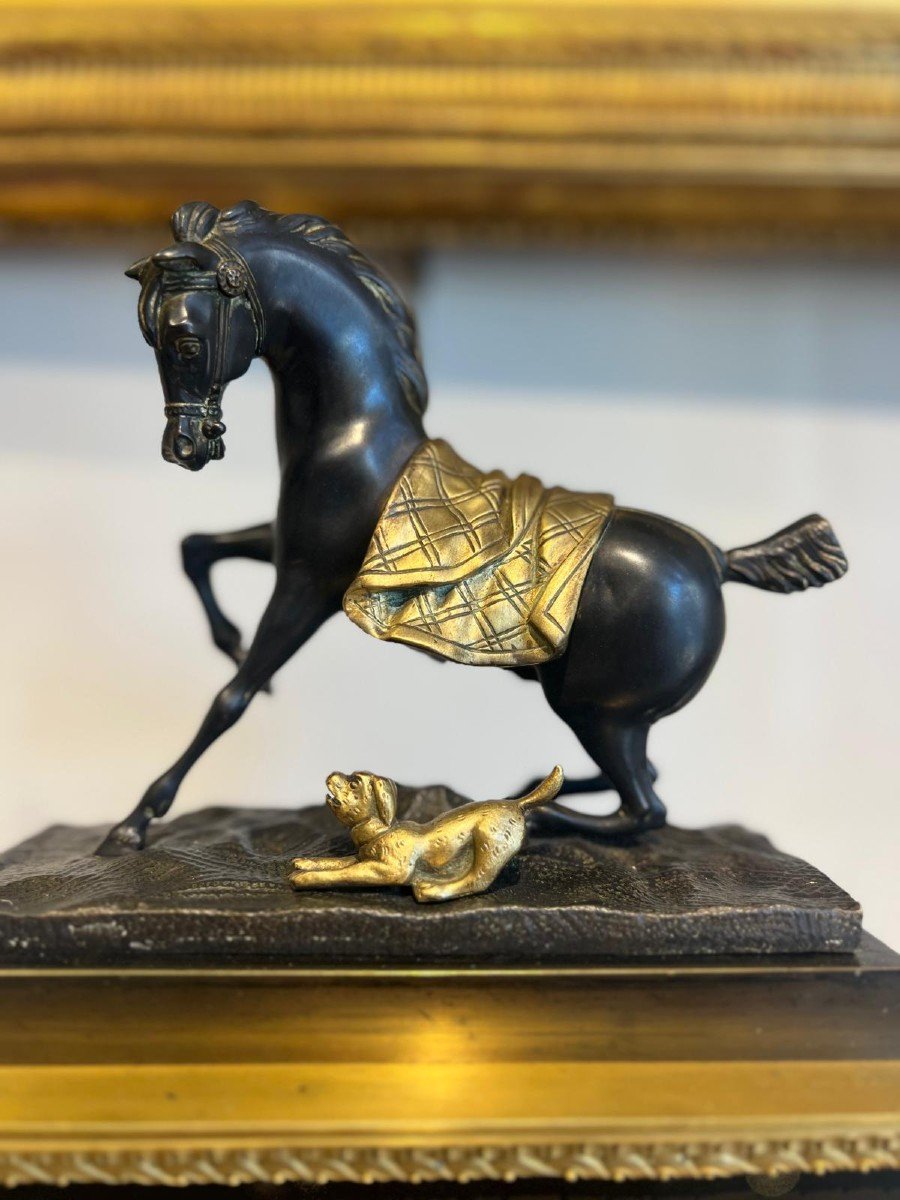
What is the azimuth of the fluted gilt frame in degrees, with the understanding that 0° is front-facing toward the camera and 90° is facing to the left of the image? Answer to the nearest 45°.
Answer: approximately 0°

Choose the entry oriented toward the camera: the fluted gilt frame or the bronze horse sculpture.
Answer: the fluted gilt frame

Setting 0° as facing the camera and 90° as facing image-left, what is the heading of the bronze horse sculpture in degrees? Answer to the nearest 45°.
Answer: approximately 90°

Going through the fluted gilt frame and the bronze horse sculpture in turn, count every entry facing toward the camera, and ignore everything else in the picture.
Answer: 1

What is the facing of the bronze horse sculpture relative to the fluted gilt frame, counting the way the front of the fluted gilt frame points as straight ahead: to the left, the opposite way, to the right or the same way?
to the right
